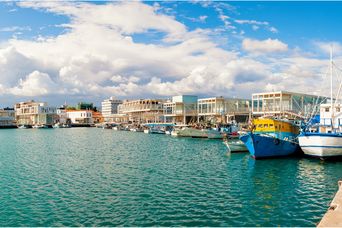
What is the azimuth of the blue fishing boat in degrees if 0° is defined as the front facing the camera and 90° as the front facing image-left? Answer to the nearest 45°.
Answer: approximately 45°
